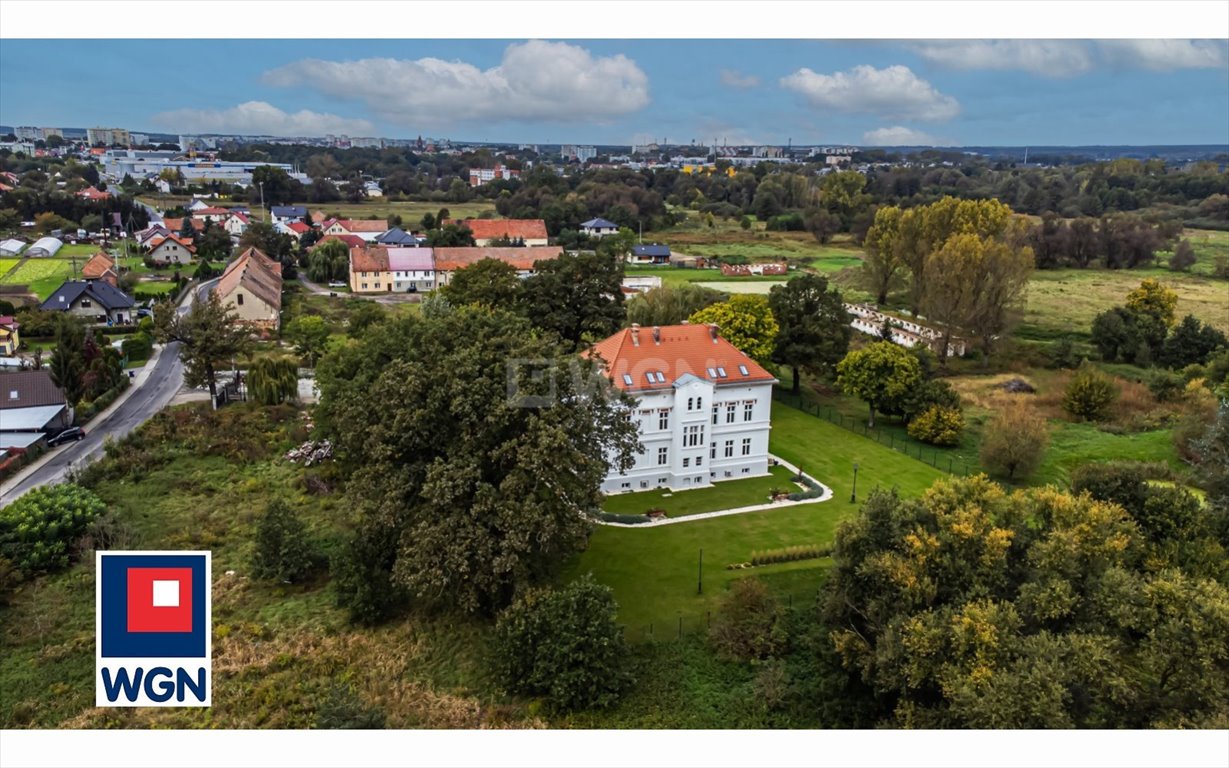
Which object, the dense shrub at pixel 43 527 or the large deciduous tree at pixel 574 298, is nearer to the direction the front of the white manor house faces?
the dense shrub

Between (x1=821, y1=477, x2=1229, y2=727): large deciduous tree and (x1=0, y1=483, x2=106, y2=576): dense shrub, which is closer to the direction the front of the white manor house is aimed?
the large deciduous tree

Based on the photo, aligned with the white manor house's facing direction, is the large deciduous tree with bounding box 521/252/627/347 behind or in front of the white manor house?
behind

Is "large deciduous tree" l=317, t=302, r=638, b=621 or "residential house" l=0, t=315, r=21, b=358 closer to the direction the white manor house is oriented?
the large deciduous tree

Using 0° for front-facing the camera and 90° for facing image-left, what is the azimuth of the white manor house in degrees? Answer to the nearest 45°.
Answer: approximately 0°

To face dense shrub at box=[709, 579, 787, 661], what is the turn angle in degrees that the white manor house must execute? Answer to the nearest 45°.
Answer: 0° — it already faces it

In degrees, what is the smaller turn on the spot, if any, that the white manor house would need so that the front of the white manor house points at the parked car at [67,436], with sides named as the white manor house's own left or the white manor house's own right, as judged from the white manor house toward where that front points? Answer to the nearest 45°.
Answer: approximately 90° to the white manor house's own right
